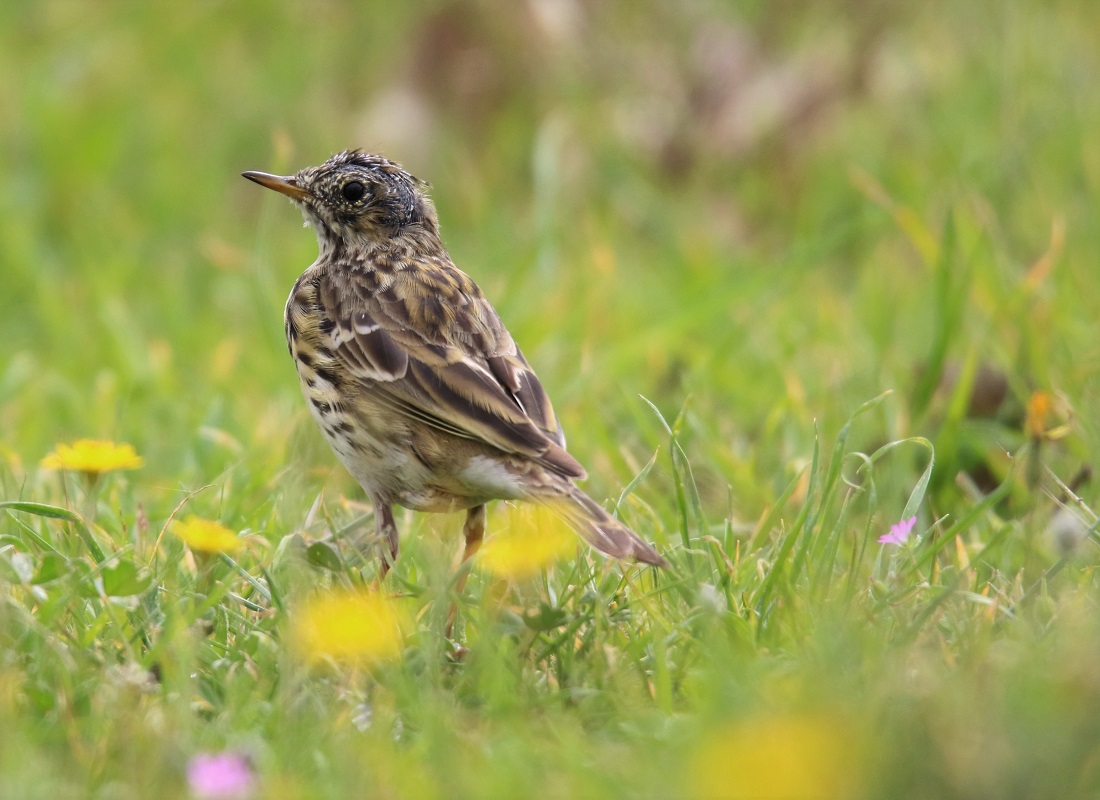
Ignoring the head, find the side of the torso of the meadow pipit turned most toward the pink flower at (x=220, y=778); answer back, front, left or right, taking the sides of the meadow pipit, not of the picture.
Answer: left

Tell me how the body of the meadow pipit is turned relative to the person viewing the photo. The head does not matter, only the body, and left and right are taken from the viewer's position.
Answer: facing to the left of the viewer

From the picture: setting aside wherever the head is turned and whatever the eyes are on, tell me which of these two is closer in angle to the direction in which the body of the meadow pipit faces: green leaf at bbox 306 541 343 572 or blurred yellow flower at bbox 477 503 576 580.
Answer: the green leaf

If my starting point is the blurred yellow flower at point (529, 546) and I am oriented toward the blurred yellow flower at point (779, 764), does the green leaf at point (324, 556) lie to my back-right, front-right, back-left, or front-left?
back-right

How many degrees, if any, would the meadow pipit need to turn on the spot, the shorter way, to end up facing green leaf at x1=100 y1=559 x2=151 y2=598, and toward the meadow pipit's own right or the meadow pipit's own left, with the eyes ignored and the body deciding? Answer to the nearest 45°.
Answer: approximately 45° to the meadow pipit's own left

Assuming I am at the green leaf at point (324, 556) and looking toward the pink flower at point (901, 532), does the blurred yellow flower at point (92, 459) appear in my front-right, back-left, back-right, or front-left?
back-left
